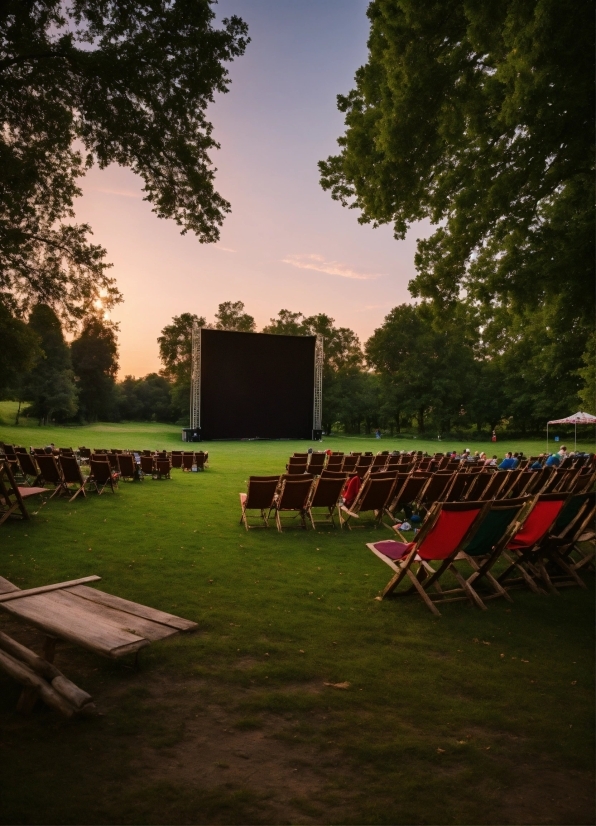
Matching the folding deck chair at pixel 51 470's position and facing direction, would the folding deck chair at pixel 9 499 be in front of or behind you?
behind

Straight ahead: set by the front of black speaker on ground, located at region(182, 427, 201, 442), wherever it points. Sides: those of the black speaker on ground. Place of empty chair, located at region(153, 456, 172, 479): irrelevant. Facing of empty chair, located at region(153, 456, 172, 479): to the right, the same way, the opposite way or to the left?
the opposite way

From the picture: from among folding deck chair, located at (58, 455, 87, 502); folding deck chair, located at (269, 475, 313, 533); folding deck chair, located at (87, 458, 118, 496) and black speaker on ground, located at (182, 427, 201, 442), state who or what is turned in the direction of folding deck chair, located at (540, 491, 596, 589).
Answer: the black speaker on ground

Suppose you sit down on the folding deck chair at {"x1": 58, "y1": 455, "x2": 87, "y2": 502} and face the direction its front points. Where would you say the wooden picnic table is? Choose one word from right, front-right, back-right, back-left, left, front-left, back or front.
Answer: back-right

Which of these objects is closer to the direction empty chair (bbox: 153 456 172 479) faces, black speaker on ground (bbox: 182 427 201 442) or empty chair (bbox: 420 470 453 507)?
the black speaker on ground

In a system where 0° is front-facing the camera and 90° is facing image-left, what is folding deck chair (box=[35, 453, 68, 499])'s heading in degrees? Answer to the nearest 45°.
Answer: approximately 225°

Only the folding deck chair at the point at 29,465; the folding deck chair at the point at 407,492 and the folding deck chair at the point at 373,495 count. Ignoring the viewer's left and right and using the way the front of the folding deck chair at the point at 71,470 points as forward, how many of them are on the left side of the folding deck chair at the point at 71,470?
1

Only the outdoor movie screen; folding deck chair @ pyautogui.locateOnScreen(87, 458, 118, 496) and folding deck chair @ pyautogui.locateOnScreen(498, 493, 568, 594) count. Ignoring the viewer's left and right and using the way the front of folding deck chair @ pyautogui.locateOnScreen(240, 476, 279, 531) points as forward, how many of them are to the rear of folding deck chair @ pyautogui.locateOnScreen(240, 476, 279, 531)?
1

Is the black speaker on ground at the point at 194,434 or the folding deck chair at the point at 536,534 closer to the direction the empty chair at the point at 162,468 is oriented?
the black speaker on ground

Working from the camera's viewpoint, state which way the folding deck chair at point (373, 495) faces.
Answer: facing away from the viewer and to the left of the viewer

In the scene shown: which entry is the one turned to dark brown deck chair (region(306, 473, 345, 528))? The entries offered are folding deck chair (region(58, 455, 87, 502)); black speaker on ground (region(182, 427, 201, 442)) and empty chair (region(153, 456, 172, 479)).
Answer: the black speaker on ground

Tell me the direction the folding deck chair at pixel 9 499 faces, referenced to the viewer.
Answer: facing away from the viewer and to the right of the viewer

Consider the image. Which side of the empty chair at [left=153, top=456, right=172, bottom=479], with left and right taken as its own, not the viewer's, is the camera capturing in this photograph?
back

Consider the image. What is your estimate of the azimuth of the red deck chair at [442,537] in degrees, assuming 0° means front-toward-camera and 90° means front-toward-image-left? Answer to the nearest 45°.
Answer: approximately 135°
